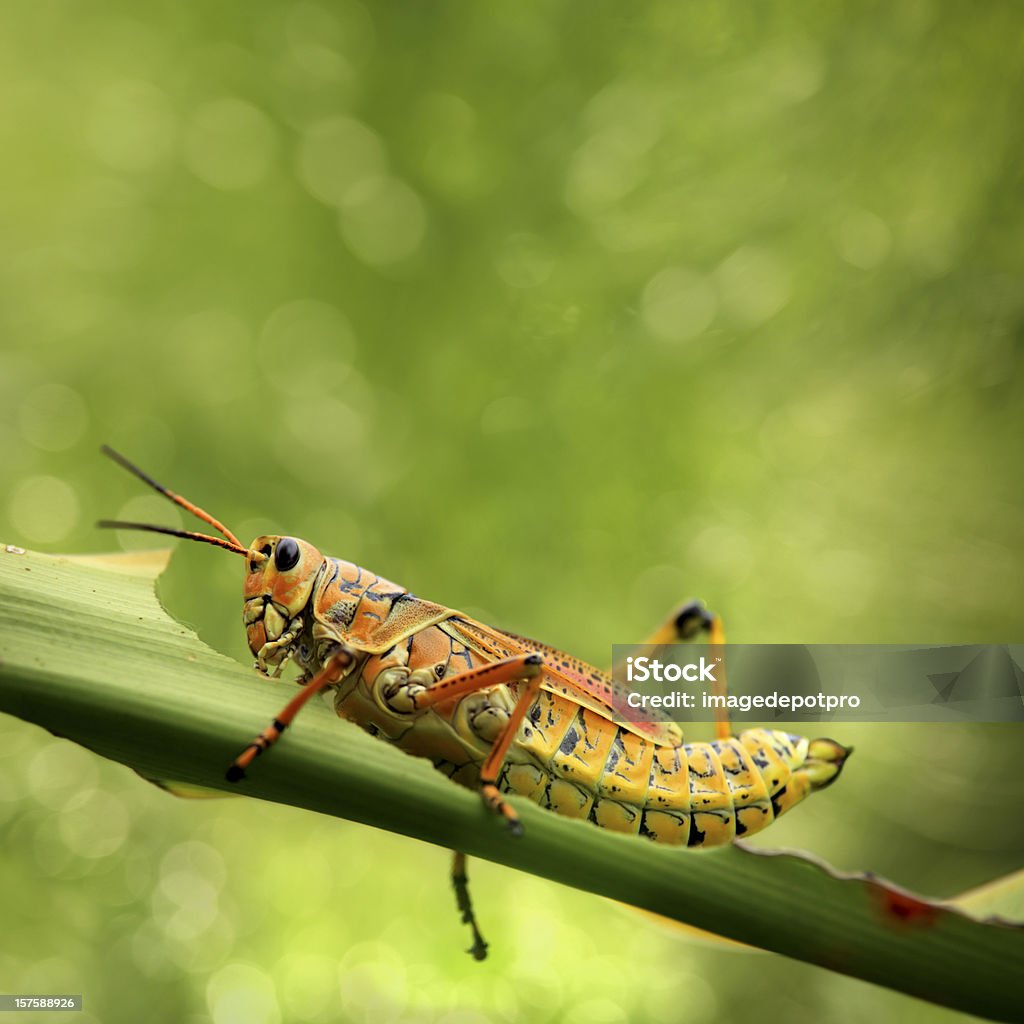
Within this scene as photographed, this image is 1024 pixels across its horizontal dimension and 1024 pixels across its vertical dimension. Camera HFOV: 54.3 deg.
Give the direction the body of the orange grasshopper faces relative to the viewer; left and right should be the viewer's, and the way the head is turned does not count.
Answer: facing to the left of the viewer
